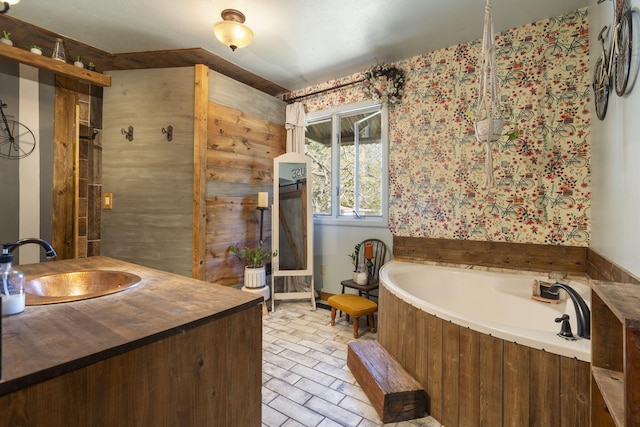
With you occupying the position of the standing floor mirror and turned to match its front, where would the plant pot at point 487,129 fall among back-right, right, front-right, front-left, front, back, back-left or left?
front-left

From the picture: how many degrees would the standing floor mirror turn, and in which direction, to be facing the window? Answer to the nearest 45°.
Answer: approximately 90° to its left

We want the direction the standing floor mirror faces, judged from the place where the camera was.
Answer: facing the viewer

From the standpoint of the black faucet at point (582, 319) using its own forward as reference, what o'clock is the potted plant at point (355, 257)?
The potted plant is roughly at 1 o'clock from the black faucet.

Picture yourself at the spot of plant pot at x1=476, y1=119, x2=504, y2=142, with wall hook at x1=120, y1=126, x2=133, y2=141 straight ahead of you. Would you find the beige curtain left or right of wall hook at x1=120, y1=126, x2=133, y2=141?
right

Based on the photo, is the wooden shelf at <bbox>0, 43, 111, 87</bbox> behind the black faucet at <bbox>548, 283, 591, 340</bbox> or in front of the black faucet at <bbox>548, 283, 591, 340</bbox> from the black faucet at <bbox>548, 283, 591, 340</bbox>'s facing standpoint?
in front

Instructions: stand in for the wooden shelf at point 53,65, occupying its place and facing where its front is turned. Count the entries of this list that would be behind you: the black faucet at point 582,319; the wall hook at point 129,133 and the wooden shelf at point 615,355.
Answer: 0

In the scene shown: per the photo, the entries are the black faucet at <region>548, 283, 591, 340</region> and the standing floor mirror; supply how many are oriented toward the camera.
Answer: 1

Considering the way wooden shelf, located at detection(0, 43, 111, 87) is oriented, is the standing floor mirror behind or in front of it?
in front

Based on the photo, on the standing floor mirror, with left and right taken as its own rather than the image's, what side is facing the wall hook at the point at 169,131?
right

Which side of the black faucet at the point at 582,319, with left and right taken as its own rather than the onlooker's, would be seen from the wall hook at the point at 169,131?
front

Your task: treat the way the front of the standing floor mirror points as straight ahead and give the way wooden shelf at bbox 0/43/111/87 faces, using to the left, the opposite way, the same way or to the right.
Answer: to the left

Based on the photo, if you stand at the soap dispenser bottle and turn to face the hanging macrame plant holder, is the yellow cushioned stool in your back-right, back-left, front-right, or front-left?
front-left

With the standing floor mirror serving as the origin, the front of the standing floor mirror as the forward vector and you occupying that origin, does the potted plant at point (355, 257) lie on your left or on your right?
on your left

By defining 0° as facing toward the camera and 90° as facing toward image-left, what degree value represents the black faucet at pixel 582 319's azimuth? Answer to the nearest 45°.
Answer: approximately 90°

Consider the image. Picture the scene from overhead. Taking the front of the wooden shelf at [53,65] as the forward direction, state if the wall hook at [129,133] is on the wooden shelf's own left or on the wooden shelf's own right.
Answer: on the wooden shelf's own left

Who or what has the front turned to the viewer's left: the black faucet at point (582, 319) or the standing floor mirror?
the black faucet

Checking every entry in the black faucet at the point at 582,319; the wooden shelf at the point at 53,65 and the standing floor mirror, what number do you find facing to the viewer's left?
1

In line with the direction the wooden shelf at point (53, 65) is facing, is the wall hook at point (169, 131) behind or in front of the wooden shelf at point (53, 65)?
in front
